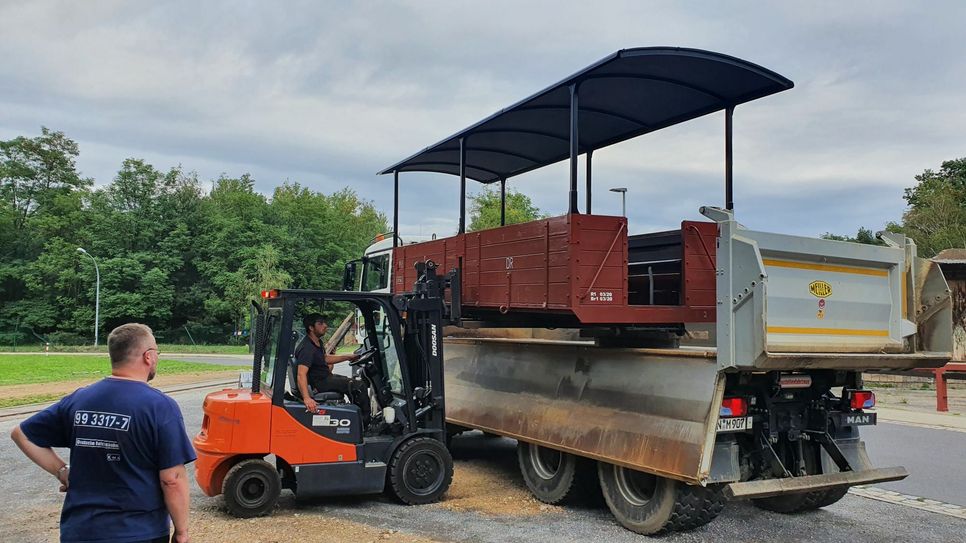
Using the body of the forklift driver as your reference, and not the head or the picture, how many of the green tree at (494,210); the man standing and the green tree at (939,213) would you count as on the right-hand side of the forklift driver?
1

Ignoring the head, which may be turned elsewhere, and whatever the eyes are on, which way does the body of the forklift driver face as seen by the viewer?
to the viewer's right

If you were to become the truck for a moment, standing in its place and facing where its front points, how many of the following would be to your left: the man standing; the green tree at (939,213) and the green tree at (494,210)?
1

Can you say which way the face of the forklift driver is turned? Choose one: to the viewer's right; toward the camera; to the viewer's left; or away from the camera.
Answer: to the viewer's right

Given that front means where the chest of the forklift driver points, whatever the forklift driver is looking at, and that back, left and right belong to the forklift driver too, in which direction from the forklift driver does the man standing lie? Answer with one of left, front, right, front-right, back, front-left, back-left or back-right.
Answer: right

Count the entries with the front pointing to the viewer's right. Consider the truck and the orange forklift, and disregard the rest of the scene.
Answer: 1

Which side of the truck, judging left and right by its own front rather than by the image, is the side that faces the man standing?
left

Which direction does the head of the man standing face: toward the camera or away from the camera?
away from the camera

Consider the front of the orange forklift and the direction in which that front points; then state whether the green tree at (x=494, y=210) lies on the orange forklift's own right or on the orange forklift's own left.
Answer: on the orange forklift's own left

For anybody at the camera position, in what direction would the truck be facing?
facing away from the viewer and to the left of the viewer

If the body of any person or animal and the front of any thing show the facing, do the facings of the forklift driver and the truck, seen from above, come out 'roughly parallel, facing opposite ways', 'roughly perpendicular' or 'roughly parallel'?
roughly perpendicular

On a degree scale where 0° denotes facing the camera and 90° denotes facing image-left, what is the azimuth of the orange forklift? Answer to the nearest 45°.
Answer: approximately 270°

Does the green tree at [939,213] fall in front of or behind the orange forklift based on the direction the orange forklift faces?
in front

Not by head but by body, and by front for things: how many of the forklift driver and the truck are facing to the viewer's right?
1
